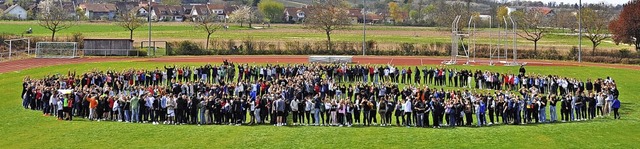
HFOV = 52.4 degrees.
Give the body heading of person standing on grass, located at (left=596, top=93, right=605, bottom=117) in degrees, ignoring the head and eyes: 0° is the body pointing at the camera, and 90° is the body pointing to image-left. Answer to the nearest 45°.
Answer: approximately 0°

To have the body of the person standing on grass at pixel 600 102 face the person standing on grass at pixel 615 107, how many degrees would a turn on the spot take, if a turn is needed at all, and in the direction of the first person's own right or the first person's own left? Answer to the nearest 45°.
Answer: approximately 45° to the first person's own left

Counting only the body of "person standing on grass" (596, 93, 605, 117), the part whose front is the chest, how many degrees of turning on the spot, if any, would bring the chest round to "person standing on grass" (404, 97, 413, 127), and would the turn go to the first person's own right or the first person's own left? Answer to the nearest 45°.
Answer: approximately 45° to the first person's own right

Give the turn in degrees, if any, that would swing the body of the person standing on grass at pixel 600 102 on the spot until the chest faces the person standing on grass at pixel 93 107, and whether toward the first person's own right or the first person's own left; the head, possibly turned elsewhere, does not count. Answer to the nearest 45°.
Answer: approximately 45° to the first person's own right

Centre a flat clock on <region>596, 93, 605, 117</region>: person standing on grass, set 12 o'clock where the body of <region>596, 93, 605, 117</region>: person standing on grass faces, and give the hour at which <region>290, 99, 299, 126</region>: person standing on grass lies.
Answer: <region>290, 99, 299, 126</region>: person standing on grass is roughly at 2 o'clock from <region>596, 93, 605, 117</region>: person standing on grass.

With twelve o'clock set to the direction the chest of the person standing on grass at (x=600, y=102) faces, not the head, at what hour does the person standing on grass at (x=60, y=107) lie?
the person standing on grass at (x=60, y=107) is roughly at 2 o'clock from the person standing on grass at (x=600, y=102).

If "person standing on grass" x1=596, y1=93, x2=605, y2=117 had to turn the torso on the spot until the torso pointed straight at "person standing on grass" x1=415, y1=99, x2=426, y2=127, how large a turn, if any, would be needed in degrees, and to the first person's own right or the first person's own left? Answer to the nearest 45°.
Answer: approximately 45° to the first person's own right

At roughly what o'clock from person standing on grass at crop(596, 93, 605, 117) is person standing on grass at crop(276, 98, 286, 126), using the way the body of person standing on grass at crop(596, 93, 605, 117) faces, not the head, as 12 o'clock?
person standing on grass at crop(276, 98, 286, 126) is roughly at 2 o'clock from person standing on grass at crop(596, 93, 605, 117).

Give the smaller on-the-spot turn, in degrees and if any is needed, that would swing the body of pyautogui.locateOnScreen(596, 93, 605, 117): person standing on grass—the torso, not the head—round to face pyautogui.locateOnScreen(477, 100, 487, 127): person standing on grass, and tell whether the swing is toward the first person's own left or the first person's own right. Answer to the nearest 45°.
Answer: approximately 45° to the first person's own right

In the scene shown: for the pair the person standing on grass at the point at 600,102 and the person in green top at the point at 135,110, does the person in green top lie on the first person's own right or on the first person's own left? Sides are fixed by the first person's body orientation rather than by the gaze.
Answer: on the first person's own right
